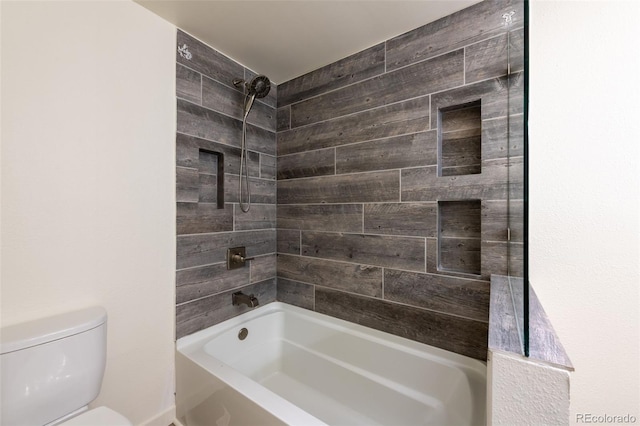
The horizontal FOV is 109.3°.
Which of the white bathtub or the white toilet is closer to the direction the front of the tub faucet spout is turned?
the white bathtub

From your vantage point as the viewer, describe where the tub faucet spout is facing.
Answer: facing the viewer and to the right of the viewer

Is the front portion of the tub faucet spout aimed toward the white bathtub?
yes

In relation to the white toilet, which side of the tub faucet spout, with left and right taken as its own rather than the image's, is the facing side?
right
